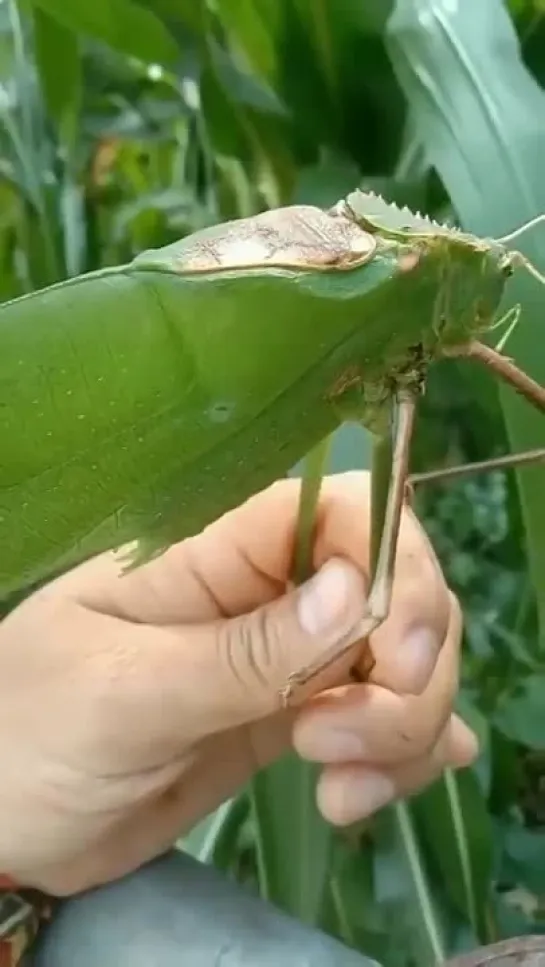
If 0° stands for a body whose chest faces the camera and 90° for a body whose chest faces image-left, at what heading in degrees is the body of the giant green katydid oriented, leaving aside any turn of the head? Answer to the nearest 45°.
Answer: approximately 270°
